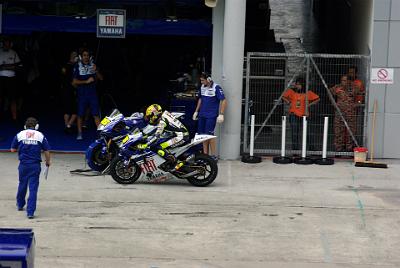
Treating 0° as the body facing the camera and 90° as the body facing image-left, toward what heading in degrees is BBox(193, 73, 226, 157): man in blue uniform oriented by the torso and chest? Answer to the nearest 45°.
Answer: approximately 45°

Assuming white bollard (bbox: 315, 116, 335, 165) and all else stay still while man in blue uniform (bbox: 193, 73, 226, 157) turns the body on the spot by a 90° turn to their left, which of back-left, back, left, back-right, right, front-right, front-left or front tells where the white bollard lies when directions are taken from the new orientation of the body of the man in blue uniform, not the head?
front-left

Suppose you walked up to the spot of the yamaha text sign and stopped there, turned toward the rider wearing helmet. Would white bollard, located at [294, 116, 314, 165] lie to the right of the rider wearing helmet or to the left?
left

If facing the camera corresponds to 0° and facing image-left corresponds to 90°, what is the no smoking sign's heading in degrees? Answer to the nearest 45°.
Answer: approximately 0°
